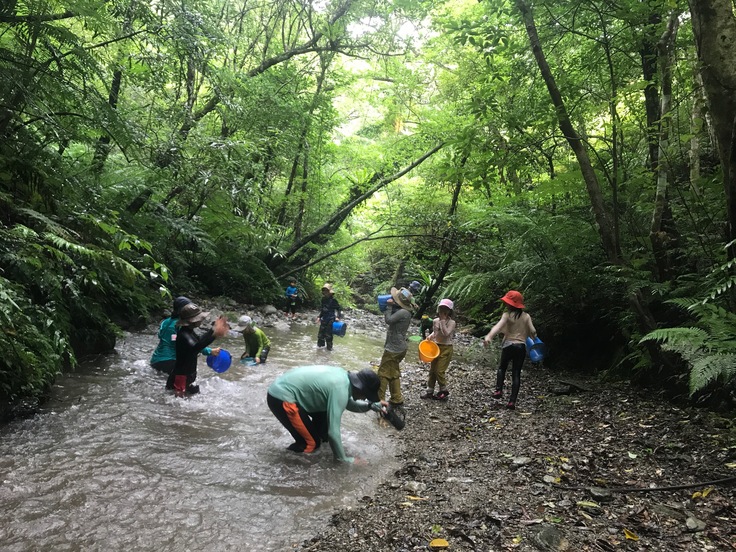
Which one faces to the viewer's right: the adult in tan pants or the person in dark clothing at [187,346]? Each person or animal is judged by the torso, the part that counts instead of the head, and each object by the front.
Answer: the person in dark clothing

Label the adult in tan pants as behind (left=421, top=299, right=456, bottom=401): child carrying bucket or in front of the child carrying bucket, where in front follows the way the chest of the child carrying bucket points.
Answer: in front

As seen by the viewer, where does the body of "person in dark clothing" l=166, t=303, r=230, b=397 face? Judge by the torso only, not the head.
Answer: to the viewer's right

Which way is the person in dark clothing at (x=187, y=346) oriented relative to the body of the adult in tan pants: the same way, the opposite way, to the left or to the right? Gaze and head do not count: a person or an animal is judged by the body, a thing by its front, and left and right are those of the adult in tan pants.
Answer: the opposite way

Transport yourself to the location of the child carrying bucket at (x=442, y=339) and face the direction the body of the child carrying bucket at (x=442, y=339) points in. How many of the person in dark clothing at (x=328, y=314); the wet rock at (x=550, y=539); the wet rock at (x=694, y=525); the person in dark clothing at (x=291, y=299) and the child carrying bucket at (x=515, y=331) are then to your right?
2

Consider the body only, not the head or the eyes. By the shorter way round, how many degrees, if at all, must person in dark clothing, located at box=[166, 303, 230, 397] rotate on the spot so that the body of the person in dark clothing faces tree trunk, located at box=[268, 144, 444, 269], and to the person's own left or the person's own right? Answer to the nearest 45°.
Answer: approximately 45° to the person's own left

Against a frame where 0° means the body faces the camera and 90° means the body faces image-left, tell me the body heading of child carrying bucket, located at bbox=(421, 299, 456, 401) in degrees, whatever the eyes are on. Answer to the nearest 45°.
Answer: approximately 45°

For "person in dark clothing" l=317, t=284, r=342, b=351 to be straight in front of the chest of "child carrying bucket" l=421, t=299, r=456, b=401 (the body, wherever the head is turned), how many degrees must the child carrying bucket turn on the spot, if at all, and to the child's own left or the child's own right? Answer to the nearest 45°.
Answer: approximately 90° to the child's own right

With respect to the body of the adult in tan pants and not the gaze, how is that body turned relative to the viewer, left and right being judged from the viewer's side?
facing to the left of the viewer
